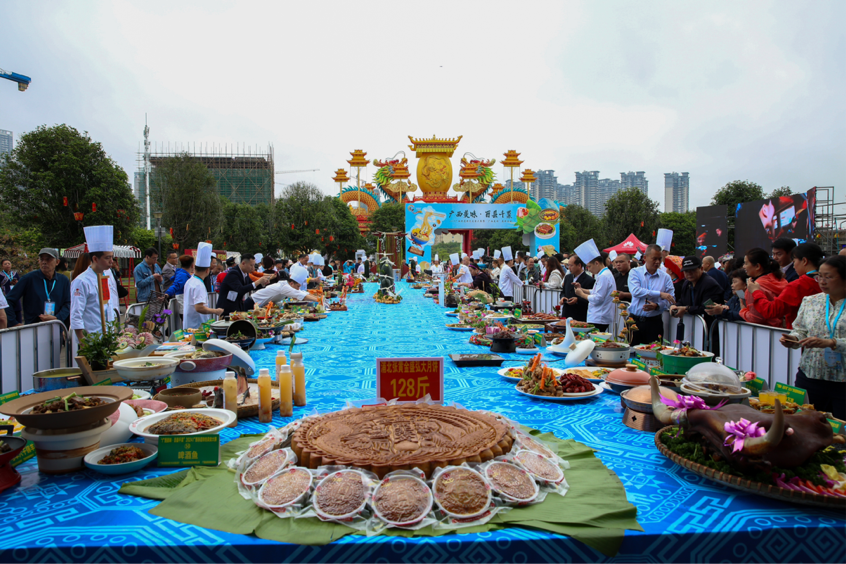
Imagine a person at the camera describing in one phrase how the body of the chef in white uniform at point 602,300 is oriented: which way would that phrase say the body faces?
to the viewer's left

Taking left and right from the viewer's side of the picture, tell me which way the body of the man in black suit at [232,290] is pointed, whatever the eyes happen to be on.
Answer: facing to the right of the viewer

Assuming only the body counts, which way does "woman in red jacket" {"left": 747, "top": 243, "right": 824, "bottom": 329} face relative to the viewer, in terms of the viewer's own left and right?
facing to the left of the viewer

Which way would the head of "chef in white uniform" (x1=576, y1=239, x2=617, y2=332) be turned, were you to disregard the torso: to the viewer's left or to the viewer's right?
to the viewer's left

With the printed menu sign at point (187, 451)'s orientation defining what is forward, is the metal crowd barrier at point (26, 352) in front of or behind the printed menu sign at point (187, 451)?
behind

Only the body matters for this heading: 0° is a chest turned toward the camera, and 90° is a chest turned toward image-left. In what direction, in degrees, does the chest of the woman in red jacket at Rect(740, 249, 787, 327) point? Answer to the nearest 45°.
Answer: approximately 90°

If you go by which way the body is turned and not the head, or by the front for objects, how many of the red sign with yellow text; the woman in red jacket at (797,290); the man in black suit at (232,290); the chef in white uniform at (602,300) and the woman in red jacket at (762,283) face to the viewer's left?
3

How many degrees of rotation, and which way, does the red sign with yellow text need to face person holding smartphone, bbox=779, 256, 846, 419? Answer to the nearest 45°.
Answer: approximately 90° to its left

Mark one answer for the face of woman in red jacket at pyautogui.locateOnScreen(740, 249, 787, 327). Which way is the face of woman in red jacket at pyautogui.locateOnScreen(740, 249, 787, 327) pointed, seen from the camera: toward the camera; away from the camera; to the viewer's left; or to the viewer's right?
to the viewer's left

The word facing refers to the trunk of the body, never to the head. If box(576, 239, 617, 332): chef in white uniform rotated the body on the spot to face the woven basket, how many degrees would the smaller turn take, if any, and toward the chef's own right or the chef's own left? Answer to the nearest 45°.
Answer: approximately 90° to the chef's own left

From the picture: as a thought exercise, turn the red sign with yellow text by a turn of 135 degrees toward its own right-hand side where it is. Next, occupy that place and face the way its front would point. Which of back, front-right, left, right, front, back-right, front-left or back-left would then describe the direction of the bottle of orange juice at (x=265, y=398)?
front-left
